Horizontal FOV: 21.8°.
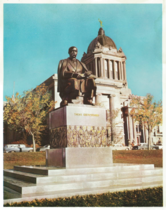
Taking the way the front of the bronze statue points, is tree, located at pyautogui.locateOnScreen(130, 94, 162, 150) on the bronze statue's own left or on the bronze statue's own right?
on the bronze statue's own left

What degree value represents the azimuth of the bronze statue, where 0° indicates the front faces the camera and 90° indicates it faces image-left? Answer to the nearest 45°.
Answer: approximately 315°
